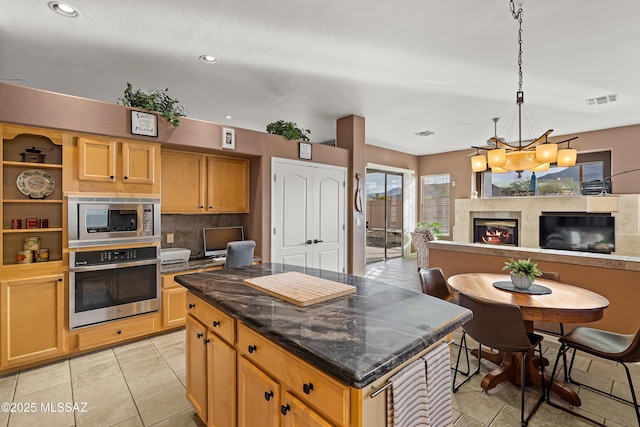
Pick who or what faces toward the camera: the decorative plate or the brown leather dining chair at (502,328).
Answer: the decorative plate

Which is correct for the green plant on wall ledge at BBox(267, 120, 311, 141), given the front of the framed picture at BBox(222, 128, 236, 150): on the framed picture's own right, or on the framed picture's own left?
on the framed picture's own left

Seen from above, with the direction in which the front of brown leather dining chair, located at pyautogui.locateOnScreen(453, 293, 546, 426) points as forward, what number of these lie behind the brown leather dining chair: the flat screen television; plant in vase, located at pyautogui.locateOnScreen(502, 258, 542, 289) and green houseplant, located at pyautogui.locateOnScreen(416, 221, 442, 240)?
0

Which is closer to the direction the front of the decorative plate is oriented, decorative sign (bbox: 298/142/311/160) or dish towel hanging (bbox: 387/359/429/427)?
the dish towel hanging

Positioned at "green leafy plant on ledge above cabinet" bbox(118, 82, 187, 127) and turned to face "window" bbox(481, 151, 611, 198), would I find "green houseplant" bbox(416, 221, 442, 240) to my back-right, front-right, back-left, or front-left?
front-left

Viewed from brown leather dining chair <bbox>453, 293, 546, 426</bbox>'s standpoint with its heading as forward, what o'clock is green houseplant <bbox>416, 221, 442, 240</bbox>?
The green houseplant is roughly at 10 o'clock from the brown leather dining chair.

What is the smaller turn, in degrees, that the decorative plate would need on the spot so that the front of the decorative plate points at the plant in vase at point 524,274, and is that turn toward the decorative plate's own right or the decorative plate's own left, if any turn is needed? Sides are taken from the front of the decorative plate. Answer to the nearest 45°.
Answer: approximately 45° to the decorative plate's own left

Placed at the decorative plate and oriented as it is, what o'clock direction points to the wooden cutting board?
The wooden cutting board is roughly at 11 o'clock from the decorative plate.

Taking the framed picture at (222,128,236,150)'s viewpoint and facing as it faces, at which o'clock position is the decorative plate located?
The decorative plate is roughly at 4 o'clock from the framed picture.

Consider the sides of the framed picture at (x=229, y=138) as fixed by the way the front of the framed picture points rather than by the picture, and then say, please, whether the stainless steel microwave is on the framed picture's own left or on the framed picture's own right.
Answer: on the framed picture's own right

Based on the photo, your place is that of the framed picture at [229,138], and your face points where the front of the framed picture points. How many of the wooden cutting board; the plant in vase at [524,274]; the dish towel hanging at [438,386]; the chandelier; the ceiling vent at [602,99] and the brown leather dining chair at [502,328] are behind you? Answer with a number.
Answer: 0

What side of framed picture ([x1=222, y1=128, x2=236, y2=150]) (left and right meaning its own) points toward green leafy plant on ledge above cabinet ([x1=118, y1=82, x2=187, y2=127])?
right

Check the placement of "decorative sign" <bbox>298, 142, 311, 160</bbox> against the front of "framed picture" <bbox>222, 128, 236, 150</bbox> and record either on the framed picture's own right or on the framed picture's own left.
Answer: on the framed picture's own left

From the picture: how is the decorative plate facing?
toward the camera

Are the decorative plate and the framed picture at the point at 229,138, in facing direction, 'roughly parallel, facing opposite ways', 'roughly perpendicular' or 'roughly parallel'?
roughly parallel

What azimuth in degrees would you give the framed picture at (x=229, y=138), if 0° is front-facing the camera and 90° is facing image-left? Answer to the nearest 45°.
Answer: approximately 315°

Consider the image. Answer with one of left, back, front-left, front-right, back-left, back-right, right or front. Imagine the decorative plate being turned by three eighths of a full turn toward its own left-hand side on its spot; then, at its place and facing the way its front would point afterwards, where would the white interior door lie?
front-right

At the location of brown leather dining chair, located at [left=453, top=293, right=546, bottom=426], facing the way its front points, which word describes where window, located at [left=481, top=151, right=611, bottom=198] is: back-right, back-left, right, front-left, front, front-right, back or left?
front-left

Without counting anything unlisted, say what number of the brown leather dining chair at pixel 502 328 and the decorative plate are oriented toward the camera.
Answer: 1
